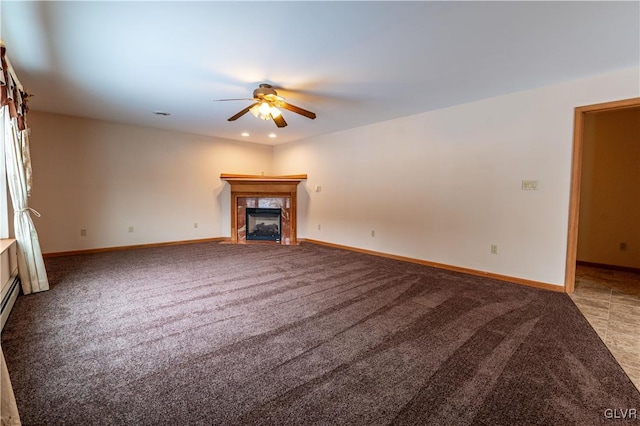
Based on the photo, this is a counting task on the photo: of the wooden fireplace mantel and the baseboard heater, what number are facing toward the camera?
1

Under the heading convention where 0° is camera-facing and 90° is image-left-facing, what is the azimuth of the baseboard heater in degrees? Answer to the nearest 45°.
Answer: approximately 270°

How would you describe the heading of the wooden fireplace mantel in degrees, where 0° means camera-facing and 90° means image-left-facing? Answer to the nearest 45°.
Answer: approximately 0°

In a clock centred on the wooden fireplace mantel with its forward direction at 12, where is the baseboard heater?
The baseboard heater is roughly at 1 o'clock from the wooden fireplace mantel.

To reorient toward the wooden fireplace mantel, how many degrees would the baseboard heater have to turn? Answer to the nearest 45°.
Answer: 0° — it already faces it

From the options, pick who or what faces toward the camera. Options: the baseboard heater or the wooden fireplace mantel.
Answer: the wooden fireplace mantel

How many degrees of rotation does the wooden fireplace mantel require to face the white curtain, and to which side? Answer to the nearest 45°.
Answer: approximately 45° to its right
